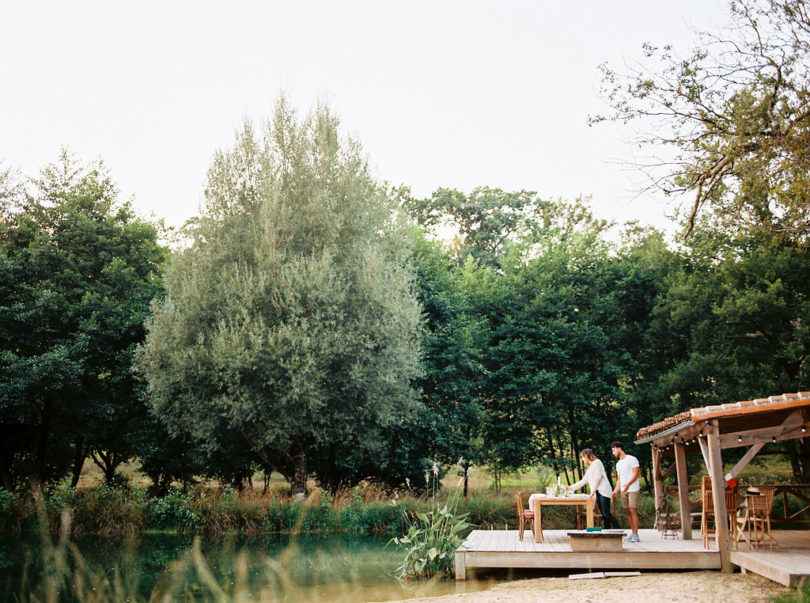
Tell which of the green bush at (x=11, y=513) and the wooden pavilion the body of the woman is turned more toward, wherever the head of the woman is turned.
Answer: the green bush

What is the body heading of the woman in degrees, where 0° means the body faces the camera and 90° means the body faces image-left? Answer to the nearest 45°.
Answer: approximately 90°

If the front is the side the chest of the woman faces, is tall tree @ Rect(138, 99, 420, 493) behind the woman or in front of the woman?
in front

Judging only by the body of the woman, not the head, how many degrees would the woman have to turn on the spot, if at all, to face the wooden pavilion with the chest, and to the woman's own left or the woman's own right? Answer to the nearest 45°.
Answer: approximately 135° to the woman's own left

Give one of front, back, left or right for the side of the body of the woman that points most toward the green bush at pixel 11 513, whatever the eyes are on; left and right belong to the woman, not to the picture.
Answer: front

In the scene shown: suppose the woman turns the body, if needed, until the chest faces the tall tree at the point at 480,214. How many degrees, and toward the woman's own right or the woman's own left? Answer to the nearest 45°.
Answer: approximately 90° to the woman's own right

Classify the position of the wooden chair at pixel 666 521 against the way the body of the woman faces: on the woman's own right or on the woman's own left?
on the woman's own left

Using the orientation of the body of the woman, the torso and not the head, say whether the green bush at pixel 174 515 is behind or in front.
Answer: in front

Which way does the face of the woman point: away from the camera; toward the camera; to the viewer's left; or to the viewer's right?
to the viewer's left
